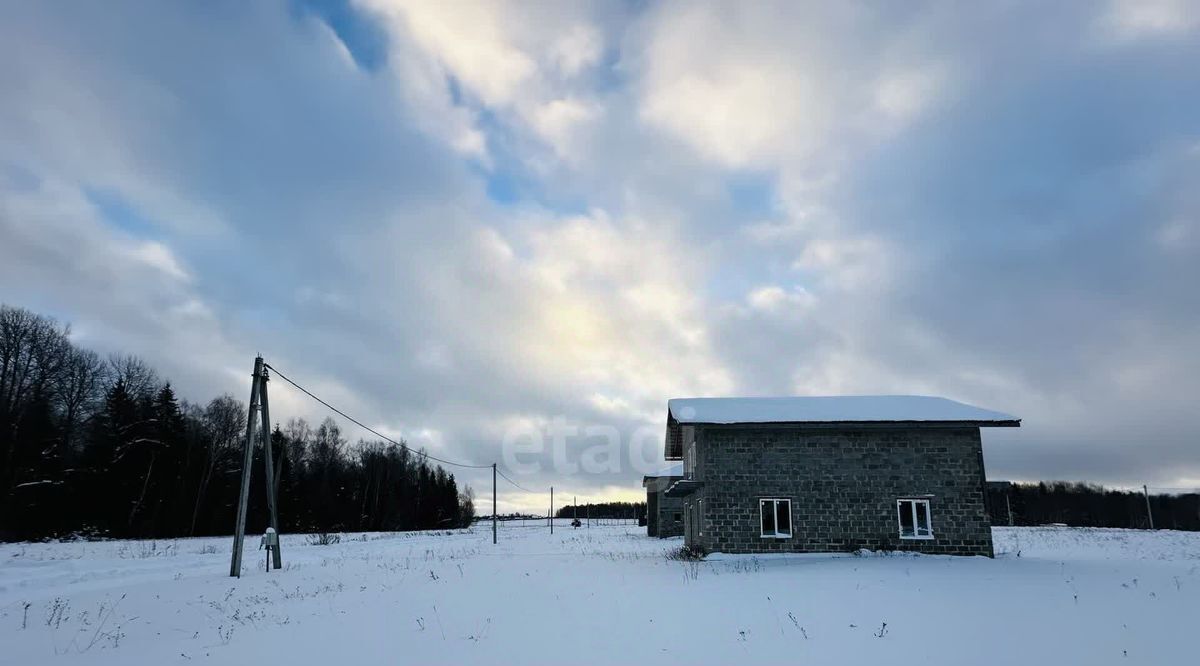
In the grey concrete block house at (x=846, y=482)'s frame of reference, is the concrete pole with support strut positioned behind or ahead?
ahead
